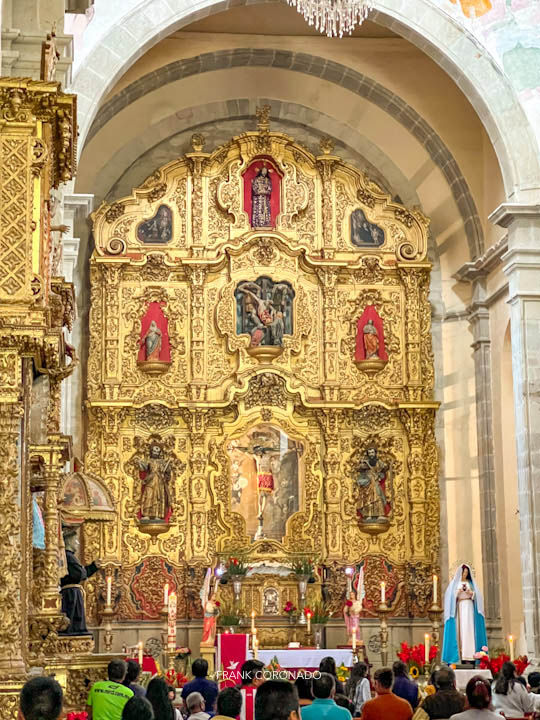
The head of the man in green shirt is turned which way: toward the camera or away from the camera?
away from the camera

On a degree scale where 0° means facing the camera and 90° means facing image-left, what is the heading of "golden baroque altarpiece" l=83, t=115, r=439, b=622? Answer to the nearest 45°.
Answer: approximately 0°

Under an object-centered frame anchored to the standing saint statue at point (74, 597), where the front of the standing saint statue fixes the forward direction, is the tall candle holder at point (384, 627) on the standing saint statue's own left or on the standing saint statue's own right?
on the standing saint statue's own left

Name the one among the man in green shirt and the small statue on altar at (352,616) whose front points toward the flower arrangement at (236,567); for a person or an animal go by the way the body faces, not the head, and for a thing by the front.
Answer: the man in green shirt

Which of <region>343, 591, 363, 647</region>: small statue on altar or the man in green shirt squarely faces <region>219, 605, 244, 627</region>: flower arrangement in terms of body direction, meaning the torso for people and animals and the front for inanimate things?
the man in green shirt

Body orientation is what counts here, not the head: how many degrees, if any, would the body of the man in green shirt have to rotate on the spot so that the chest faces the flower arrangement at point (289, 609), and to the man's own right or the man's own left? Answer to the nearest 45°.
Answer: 0° — they already face it

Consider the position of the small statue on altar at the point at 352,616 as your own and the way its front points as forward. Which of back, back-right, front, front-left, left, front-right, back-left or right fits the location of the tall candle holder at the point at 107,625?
right

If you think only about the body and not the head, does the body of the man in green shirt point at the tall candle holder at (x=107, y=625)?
yes

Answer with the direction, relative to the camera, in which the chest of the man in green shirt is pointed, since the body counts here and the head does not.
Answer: away from the camera

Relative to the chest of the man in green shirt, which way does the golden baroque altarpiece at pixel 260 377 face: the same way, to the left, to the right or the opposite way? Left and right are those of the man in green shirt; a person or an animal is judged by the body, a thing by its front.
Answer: the opposite way

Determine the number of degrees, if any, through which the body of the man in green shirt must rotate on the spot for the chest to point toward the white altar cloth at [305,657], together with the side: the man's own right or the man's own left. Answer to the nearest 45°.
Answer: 0° — they already face it

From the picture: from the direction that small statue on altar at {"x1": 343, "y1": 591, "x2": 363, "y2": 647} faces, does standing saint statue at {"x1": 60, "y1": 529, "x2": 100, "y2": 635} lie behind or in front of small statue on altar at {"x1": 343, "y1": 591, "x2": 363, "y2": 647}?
in front

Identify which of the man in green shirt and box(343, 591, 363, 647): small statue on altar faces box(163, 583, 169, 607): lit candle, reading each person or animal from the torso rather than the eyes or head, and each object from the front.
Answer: the man in green shirt
